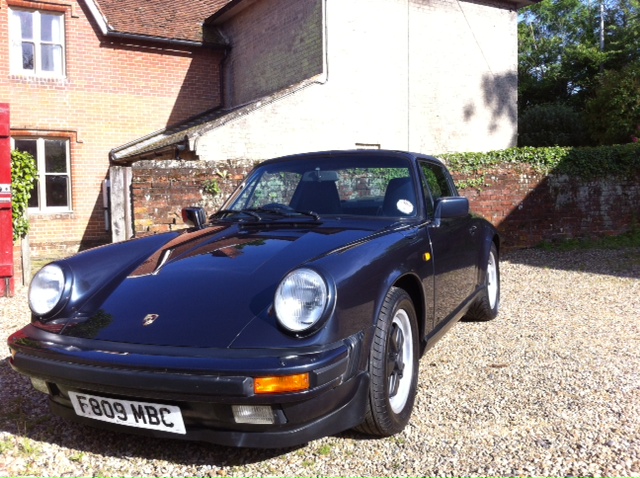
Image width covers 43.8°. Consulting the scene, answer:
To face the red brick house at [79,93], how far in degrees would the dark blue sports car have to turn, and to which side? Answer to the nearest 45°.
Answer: approximately 135° to its right

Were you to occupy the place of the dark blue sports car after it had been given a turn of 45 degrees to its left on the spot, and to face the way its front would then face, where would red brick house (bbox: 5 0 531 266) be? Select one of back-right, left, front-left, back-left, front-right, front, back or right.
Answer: back

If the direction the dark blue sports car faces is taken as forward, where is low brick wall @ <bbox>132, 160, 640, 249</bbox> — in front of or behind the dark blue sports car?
behind

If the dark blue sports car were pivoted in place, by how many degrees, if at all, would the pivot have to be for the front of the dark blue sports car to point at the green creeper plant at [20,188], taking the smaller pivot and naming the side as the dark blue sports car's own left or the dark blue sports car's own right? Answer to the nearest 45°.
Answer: approximately 90° to the dark blue sports car's own right

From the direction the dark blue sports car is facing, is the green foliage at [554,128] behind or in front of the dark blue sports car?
behind

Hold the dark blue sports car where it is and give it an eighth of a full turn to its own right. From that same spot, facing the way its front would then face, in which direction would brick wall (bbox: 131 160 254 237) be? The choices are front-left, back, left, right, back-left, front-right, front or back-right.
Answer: right

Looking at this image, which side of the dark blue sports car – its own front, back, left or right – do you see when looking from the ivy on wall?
back

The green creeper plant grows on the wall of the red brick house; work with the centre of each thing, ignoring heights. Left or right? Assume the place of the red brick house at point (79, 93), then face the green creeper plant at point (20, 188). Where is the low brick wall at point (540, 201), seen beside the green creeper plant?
left

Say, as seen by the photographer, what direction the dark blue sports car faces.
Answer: facing the viewer and to the left of the viewer
